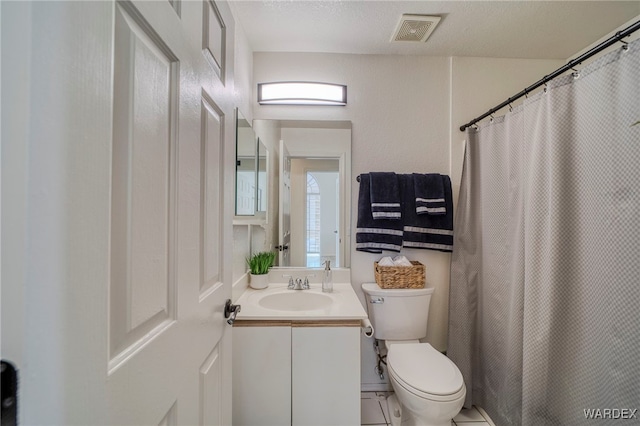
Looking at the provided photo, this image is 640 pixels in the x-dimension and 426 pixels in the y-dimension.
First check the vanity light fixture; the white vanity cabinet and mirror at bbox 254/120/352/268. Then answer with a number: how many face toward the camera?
3

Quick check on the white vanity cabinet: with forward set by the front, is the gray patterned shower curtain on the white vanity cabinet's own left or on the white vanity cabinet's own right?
on the white vanity cabinet's own left

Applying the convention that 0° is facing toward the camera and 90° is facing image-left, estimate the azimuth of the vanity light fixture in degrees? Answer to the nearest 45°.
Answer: approximately 0°
